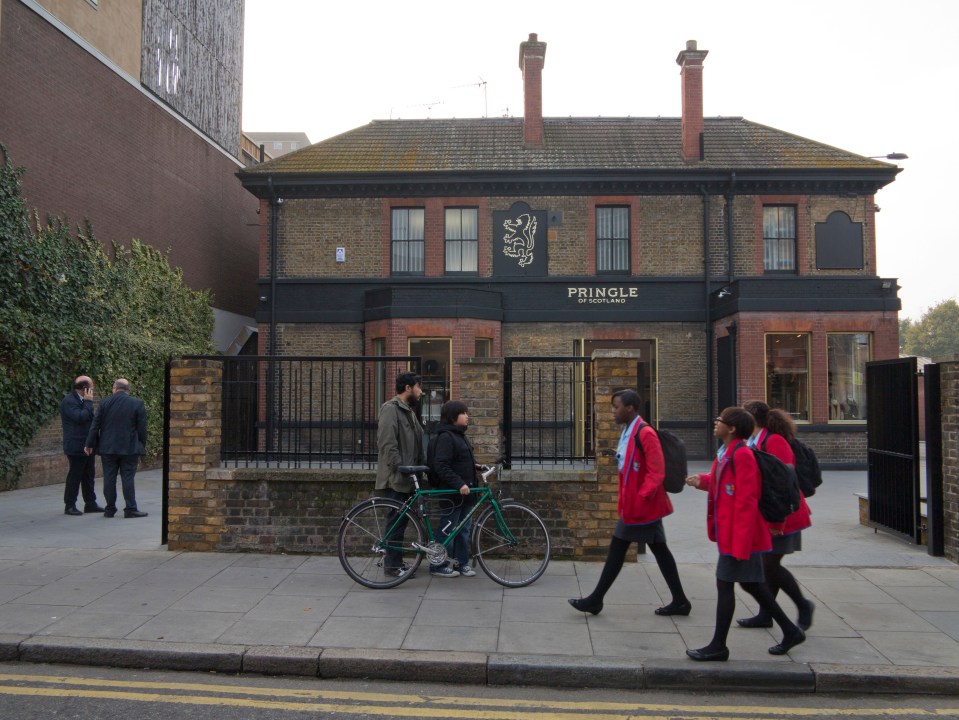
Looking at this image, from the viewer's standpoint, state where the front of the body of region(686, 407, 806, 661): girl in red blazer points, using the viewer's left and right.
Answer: facing to the left of the viewer

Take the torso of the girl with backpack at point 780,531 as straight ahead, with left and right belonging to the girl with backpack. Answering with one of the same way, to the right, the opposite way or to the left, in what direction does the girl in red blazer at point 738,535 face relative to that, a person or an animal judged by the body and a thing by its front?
the same way

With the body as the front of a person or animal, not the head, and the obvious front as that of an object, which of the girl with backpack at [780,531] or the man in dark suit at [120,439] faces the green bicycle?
the girl with backpack

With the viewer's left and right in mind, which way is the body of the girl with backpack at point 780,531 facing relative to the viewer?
facing to the left of the viewer

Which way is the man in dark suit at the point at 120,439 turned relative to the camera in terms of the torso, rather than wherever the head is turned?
away from the camera

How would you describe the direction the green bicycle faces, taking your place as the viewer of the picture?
facing to the right of the viewer

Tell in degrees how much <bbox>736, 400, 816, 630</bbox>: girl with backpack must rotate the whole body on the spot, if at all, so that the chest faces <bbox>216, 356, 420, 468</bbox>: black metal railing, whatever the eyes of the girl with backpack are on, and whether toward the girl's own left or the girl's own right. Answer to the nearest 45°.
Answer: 0° — they already face it

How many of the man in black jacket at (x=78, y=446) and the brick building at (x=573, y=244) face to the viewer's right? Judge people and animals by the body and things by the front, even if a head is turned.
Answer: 1

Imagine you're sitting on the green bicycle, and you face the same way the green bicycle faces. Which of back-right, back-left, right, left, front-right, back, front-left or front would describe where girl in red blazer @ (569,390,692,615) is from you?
front-right

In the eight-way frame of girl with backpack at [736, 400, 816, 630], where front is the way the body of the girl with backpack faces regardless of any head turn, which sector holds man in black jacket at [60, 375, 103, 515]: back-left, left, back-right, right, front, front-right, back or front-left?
front

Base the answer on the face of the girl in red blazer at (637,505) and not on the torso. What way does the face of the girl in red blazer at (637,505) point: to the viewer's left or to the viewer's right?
to the viewer's left

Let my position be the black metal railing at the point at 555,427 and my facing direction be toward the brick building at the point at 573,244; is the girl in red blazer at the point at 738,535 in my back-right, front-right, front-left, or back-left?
back-right

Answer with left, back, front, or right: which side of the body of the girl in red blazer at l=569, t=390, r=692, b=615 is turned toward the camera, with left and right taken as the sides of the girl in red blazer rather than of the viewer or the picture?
left

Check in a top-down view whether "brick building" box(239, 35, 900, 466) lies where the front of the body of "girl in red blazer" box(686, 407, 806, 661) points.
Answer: no

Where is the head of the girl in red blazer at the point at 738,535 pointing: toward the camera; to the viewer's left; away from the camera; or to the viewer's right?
to the viewer's left

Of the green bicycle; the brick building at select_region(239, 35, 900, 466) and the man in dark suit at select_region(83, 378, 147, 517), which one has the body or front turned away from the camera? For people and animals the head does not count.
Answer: the man in dark suit

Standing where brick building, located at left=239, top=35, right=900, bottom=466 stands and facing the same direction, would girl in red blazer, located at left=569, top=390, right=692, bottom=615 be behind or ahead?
ahead

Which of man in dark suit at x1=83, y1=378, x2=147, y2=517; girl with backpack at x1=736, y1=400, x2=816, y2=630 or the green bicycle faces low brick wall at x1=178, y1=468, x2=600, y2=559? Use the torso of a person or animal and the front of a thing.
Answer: the girl with backpack

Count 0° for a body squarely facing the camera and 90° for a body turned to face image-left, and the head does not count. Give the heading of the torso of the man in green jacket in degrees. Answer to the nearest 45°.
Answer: approximately 270°
